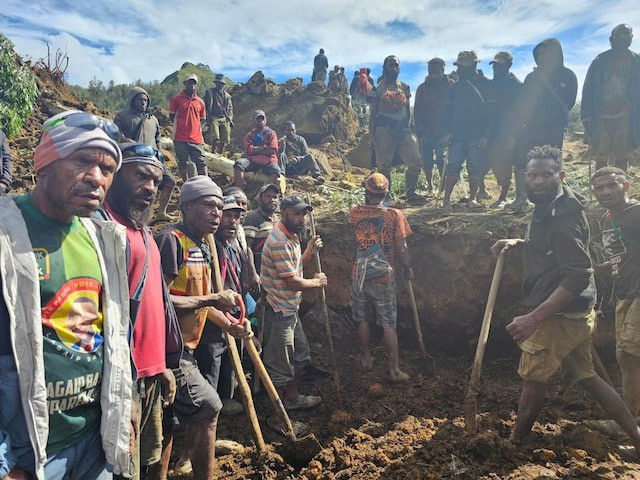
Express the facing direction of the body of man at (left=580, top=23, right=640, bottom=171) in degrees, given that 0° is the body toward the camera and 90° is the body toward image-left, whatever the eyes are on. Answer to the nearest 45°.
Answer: approximately 0°

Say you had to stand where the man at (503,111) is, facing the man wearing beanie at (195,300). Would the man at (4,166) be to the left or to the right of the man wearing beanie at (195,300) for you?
right

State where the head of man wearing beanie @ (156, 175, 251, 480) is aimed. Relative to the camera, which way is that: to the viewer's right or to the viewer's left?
to the viewer's right

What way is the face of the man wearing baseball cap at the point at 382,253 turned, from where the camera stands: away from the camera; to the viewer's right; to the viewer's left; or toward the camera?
away from the camera

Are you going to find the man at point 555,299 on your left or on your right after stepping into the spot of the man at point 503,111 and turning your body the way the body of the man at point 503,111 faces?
on your left

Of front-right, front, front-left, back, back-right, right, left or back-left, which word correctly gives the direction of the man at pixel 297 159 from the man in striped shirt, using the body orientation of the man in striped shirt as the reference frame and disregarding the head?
left

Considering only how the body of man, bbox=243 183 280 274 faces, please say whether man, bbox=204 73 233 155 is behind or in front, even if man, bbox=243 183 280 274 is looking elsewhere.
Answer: behind

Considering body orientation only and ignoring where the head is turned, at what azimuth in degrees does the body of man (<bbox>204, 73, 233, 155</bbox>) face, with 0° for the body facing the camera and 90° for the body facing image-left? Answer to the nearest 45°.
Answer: approximately 0°

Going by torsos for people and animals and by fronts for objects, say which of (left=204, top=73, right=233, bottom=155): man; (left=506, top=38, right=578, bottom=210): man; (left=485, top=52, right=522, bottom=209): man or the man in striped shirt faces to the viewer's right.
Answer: the man in striped shirt

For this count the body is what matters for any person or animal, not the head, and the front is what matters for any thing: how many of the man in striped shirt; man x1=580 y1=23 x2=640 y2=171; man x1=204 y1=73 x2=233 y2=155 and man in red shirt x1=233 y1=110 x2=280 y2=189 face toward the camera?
3
